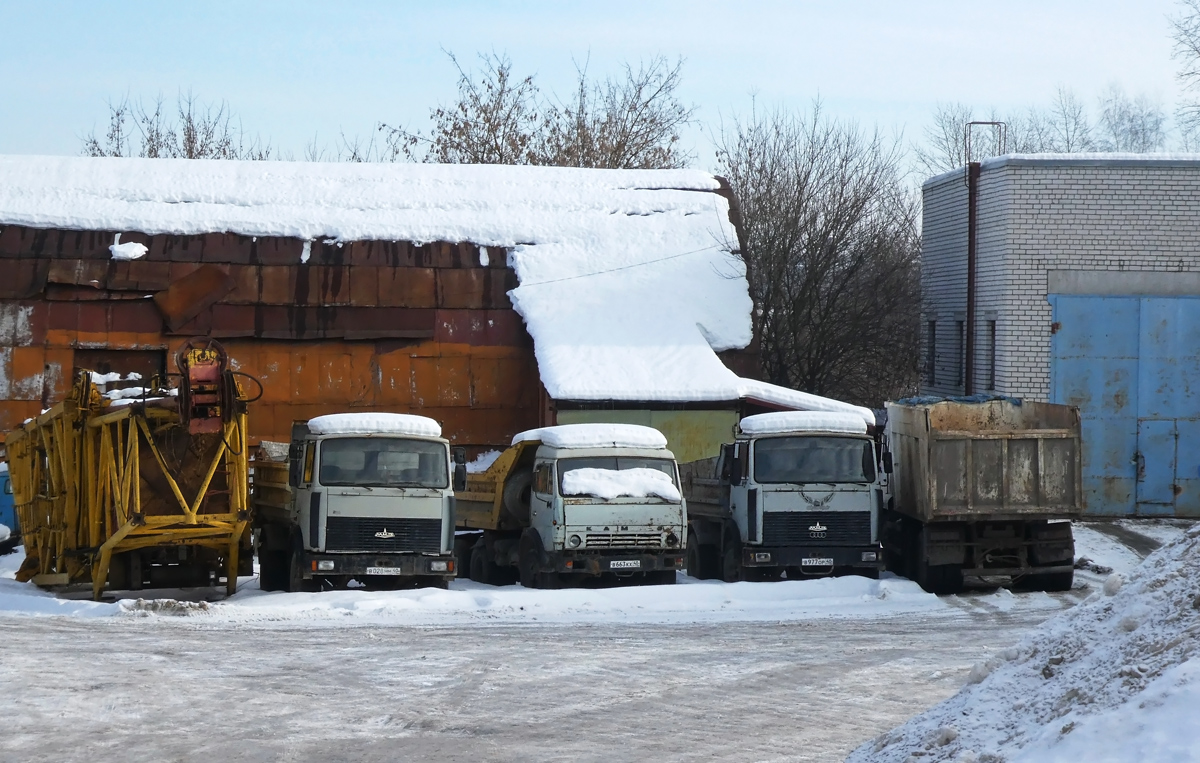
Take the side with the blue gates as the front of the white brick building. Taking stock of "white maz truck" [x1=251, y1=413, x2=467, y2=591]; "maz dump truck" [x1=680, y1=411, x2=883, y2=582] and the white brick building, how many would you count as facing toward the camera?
3

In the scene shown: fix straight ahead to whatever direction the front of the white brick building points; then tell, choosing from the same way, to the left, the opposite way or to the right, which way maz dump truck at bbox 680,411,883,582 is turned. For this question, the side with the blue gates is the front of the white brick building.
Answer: the same way

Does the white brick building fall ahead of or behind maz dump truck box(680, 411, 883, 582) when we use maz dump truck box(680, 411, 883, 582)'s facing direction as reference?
behind

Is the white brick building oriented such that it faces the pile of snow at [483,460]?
no

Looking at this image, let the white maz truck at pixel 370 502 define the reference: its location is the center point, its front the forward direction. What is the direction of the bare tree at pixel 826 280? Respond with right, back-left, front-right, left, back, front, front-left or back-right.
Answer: back-left

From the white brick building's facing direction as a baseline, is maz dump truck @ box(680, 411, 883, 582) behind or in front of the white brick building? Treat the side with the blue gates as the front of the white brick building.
in front

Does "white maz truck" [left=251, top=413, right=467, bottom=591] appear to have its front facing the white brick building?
no

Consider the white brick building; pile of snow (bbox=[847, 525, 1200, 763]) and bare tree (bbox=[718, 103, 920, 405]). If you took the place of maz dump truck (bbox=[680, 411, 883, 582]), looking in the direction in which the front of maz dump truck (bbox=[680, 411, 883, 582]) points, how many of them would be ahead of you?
1

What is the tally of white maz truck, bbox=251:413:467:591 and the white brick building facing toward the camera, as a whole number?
2

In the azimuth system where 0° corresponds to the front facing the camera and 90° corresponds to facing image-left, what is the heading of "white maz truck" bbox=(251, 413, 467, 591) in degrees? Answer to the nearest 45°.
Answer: approximately 0°

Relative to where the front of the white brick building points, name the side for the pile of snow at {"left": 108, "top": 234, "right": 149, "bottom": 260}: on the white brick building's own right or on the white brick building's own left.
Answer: on the white brick building's own right

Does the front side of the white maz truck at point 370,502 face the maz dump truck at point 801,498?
no

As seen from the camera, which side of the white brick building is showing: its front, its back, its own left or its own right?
front

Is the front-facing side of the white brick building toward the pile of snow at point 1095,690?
yes

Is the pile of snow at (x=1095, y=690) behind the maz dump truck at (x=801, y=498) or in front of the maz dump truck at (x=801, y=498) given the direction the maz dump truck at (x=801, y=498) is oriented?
in front

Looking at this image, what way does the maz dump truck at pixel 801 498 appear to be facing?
toward the camera

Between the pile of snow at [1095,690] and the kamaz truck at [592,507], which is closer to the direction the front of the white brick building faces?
the pile of snow

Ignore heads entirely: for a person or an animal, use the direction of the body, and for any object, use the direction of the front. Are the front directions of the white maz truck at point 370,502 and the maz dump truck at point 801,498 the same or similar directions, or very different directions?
same or similar directions
